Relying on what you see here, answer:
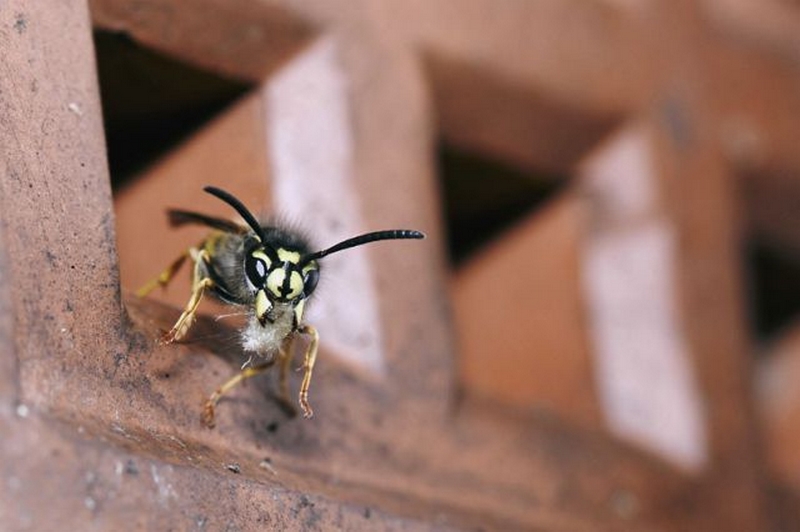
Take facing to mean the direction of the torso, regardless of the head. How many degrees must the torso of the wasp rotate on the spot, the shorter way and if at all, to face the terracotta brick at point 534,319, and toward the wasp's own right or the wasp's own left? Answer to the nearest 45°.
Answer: approximately 90° to the wasp's own left
